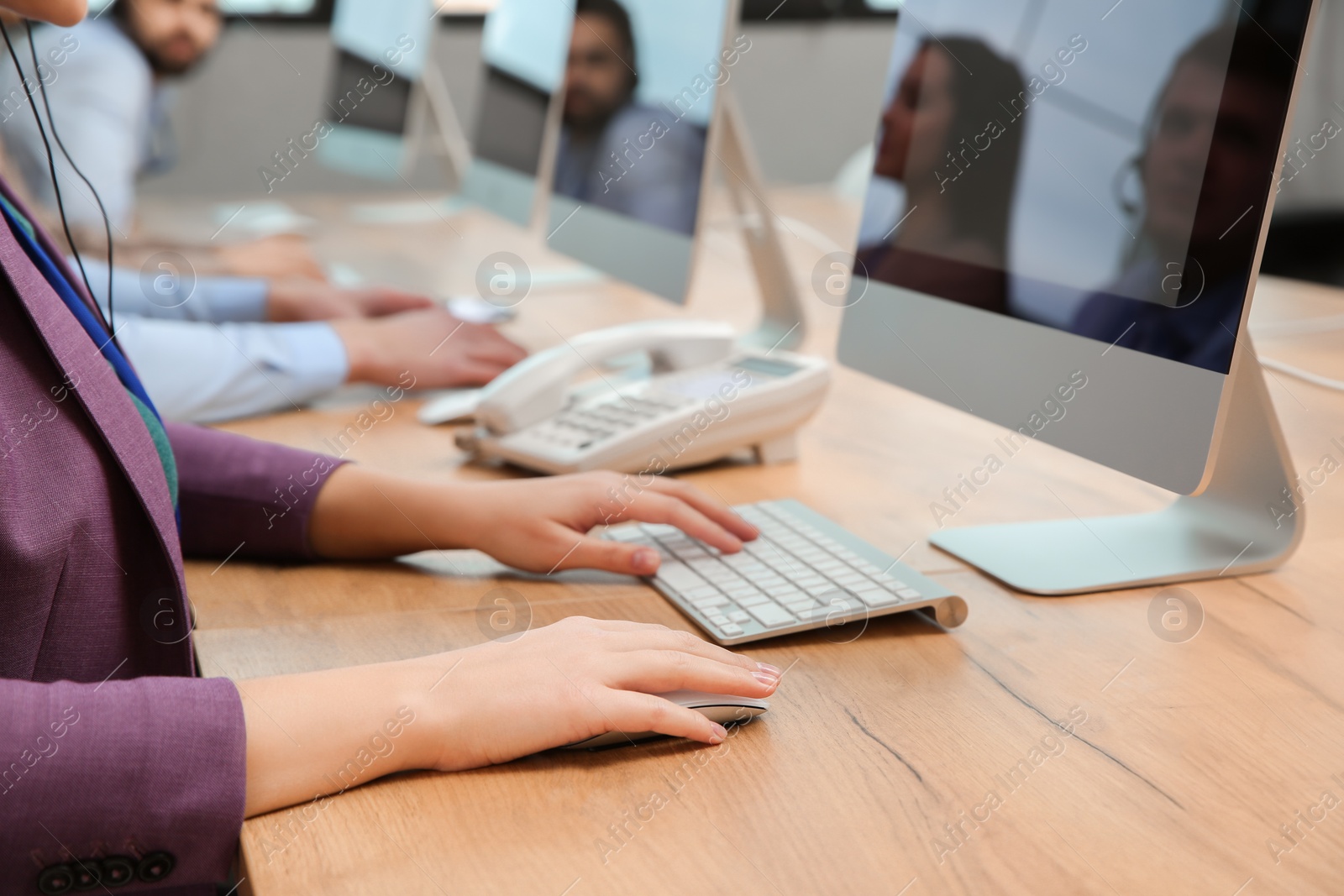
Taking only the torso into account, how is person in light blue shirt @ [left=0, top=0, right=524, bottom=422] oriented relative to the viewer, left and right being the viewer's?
facing to the right of the viewer

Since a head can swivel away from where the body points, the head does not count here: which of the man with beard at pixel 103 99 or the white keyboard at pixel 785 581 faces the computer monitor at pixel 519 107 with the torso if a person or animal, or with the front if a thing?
the man with beard

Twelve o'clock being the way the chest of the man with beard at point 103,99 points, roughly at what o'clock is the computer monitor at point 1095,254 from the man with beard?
The computer monitor is roughly at 1 o'clock from the man with beard.

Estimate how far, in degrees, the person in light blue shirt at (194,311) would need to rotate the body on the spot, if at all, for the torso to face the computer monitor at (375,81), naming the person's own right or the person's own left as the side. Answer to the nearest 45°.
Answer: approximately 90° to the person's own left

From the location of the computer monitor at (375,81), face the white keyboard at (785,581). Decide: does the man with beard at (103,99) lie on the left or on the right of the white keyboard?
right

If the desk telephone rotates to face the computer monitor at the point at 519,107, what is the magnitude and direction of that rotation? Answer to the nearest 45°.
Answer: approximately 135° to its right

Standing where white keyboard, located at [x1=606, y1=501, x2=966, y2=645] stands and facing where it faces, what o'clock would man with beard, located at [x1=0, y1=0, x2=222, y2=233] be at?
The man with beard is roughly at 3 o'clock from the white keyboard.

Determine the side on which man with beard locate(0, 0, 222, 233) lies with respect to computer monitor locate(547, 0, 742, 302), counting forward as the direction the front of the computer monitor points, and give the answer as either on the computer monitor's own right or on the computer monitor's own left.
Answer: on the computer monitor's own right
